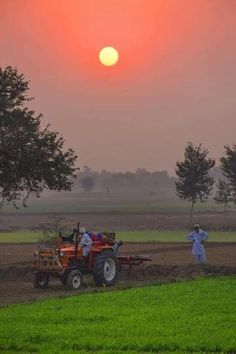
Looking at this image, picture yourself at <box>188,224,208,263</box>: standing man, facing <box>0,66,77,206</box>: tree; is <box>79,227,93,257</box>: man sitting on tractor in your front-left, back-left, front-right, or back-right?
front-left

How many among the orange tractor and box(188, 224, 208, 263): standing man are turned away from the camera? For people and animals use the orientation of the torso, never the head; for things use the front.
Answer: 0

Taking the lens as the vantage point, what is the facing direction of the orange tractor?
facing the viewer and to the left of the viewer

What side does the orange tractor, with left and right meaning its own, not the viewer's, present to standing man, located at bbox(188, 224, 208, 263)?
back

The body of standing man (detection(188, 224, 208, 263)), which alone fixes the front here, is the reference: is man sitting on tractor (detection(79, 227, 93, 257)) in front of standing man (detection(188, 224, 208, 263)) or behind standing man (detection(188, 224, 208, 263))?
in front

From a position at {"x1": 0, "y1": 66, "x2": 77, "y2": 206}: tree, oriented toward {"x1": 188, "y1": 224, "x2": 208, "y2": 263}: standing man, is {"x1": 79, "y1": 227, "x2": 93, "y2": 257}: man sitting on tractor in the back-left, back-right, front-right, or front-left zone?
front-right

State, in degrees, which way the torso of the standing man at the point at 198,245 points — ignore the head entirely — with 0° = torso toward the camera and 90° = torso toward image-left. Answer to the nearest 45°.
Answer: approximately 0°

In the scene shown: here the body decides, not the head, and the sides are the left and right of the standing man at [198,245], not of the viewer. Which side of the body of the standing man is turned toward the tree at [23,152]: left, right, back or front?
right

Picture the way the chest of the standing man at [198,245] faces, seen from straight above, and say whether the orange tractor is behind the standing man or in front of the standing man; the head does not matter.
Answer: in front
